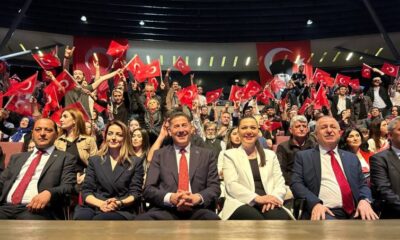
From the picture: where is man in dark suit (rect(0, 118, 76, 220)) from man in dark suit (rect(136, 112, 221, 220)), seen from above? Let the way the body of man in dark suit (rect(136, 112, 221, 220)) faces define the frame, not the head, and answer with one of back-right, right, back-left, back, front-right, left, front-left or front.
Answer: right

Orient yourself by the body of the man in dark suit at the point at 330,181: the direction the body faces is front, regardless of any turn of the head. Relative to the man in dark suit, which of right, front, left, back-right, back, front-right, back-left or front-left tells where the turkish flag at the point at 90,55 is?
back-right

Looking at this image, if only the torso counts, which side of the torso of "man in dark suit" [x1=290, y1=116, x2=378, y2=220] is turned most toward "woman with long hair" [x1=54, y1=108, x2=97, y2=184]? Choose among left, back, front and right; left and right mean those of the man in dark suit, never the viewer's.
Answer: right

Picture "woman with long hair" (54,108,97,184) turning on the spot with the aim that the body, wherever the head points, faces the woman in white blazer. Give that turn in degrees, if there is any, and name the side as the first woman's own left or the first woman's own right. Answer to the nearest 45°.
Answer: approximately 90° to the first woman's own left

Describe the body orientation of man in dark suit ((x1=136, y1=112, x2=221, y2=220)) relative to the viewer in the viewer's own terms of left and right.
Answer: facing the viewer

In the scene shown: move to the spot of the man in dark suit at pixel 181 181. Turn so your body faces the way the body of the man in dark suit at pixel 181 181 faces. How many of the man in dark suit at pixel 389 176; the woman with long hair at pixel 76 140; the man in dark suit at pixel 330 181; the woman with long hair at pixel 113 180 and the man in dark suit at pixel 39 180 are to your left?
2

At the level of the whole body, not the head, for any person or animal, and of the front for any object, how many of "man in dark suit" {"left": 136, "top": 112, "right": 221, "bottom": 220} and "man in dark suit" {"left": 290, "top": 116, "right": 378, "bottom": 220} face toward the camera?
2

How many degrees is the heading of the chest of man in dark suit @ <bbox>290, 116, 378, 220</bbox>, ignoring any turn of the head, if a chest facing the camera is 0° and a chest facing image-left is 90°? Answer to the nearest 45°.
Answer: approximately 0°

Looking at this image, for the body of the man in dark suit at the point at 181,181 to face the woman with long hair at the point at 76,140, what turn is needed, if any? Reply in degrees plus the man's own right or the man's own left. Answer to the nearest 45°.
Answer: approximately 135° to the man's own right

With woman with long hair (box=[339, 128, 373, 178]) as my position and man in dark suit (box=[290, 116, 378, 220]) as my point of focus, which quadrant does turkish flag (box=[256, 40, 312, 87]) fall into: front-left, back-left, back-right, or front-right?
back-right

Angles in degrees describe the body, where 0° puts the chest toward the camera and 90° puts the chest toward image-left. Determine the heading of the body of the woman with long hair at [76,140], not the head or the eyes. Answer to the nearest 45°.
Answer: approximately 45°

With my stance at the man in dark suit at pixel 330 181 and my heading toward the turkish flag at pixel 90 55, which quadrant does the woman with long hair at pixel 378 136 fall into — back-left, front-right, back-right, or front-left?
front-right
